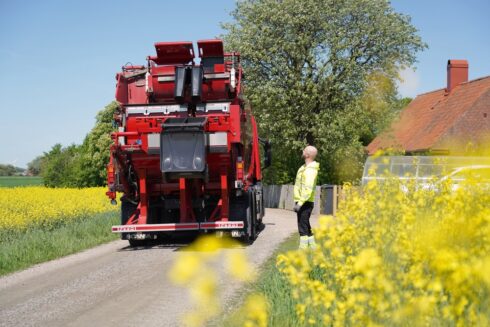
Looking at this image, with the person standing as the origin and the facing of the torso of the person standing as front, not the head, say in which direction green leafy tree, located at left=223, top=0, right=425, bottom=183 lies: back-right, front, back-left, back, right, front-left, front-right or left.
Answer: right

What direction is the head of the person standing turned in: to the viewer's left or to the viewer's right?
to the viewer's left

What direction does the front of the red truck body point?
away from the camera

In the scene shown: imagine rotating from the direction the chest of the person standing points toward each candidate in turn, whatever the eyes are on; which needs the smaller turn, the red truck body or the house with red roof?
the red truck body

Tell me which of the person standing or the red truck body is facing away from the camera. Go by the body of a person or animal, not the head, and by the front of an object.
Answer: the red truck body

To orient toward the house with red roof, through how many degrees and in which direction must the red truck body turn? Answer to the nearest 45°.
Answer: approximately 45° to its right

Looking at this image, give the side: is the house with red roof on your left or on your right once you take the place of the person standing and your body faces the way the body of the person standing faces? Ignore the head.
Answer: on your right

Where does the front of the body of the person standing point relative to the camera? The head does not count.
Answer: to the viewer's left

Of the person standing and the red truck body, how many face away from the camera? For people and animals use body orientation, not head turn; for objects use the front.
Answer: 1

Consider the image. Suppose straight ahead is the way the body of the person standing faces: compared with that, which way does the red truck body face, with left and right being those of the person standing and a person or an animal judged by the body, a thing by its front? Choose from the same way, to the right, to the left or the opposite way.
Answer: to the right
